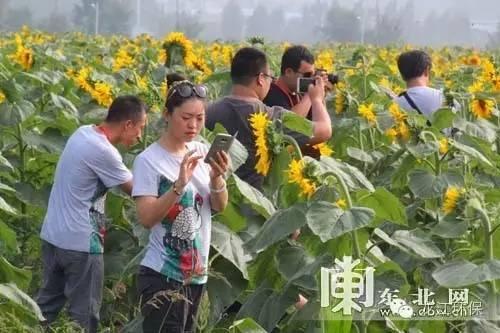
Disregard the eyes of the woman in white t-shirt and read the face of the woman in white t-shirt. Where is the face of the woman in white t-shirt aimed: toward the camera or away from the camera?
toward the camera

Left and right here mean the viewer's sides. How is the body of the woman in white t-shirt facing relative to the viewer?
facing the viewer and to the right of the viewer

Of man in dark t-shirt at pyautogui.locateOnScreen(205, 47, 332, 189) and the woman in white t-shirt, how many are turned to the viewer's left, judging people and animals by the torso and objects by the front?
0

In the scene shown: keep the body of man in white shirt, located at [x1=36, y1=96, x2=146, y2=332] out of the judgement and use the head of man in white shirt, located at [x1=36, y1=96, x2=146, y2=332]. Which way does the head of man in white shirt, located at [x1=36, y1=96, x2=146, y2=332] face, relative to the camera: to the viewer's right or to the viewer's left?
to the viewer's right
